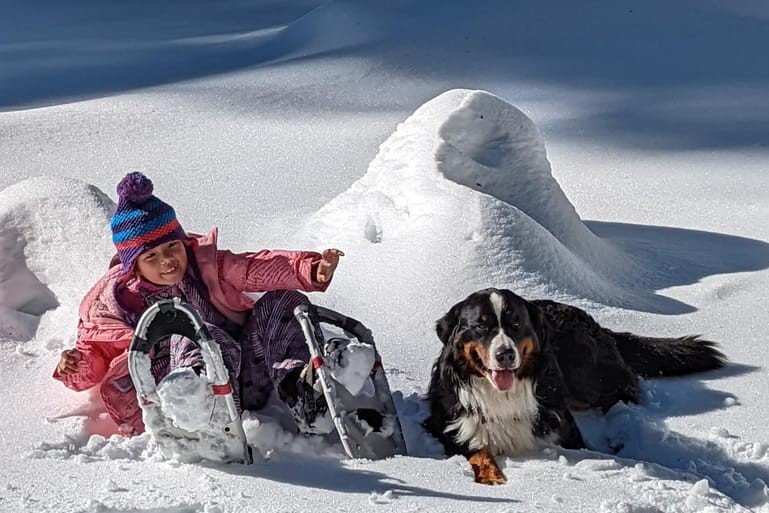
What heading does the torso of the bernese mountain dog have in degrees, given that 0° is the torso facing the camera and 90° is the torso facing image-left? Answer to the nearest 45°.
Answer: approximately 45°

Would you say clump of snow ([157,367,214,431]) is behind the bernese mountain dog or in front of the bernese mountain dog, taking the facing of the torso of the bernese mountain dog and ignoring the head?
in front

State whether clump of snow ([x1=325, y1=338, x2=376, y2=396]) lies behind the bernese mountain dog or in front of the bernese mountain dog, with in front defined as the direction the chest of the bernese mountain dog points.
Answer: in front

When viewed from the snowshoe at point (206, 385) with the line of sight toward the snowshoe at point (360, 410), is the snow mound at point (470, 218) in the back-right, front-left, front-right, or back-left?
front-left

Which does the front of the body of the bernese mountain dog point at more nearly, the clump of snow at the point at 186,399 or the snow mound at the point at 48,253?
the clump of snow

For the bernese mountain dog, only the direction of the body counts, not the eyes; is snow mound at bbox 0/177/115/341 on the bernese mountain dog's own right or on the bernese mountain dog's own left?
on the bernese mountain dog's own right

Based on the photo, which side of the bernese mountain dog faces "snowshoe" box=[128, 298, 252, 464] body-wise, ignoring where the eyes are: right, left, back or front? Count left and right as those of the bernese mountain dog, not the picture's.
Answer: front

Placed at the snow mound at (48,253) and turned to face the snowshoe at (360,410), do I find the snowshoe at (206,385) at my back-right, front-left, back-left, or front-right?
front-right
